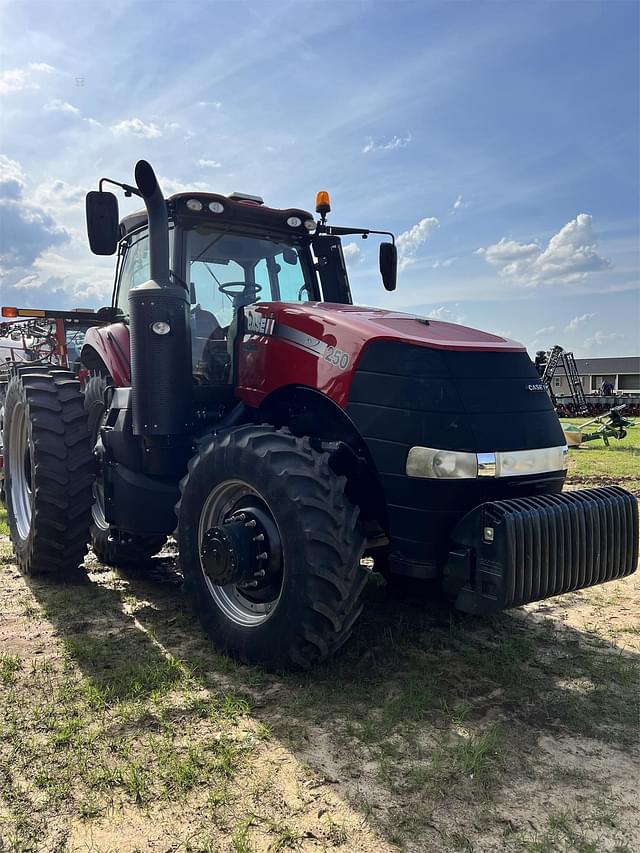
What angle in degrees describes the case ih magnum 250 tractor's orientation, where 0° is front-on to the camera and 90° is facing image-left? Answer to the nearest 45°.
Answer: approximately 315°
